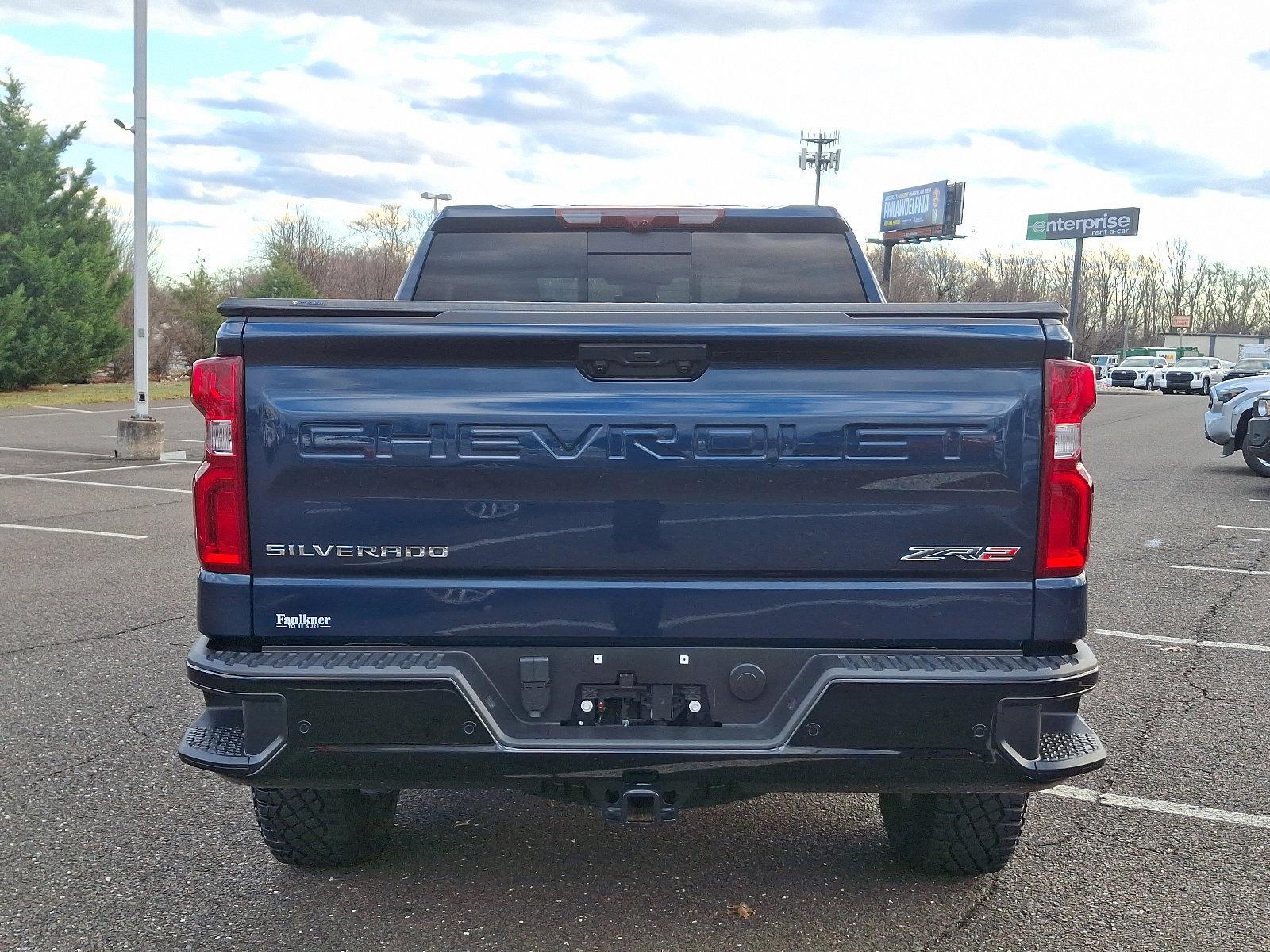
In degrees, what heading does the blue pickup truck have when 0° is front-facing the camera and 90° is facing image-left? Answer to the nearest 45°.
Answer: approximately 180°

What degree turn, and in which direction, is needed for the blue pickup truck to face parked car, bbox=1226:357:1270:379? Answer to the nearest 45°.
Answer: approximately 45° to its right

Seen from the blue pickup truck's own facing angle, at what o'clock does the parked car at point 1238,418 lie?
The parked car is roughly at 1 o'clock from the blue pickup truck.

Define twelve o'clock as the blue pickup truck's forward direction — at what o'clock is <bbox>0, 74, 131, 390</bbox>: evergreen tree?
The evergreen tree is roughly at 11 o'clock from the blue pickup truck.

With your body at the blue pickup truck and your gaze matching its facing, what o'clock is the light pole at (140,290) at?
The light pole is roughly at 11 o'clock from the blue pickup truck.

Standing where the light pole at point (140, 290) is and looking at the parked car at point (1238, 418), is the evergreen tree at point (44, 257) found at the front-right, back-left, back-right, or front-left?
back-left
